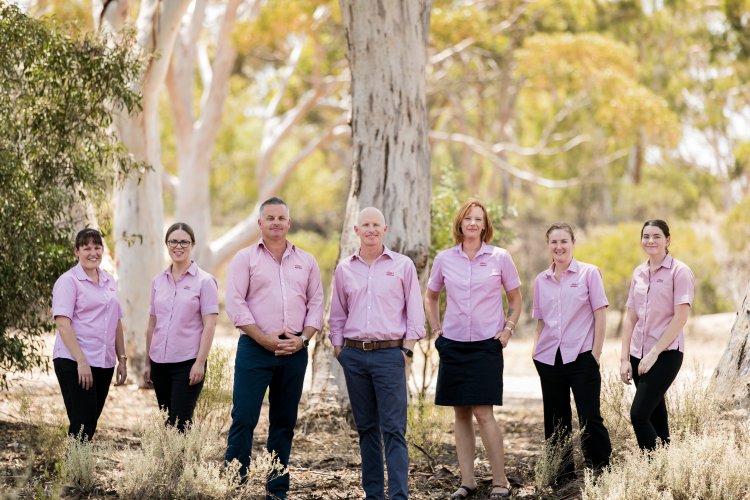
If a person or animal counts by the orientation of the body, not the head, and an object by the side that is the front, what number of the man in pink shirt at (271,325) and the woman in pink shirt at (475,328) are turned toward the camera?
2

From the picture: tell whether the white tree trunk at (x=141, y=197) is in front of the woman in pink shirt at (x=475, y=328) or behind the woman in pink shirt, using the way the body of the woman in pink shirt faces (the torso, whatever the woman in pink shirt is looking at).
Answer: behind

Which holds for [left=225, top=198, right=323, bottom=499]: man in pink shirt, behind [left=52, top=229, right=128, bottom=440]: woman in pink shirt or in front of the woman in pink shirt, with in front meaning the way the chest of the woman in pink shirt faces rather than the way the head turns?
in front

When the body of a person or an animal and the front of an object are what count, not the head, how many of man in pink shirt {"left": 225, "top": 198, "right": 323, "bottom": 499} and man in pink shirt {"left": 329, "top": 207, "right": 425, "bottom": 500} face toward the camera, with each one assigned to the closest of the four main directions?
2

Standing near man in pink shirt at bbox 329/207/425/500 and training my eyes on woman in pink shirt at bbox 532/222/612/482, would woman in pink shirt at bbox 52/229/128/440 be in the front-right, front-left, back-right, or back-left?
back-left

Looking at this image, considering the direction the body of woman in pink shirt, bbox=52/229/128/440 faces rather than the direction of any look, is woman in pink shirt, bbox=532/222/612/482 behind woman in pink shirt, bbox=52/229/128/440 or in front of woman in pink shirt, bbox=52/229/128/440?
in front

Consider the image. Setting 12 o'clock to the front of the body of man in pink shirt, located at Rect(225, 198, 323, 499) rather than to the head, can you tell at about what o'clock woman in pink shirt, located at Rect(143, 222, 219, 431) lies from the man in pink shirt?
The woman in pink shirt is roughly at 4 o'clock from the man in pink shirt.

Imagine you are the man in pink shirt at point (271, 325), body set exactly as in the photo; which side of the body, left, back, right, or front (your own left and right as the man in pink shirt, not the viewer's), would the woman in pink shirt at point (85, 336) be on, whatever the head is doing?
right
